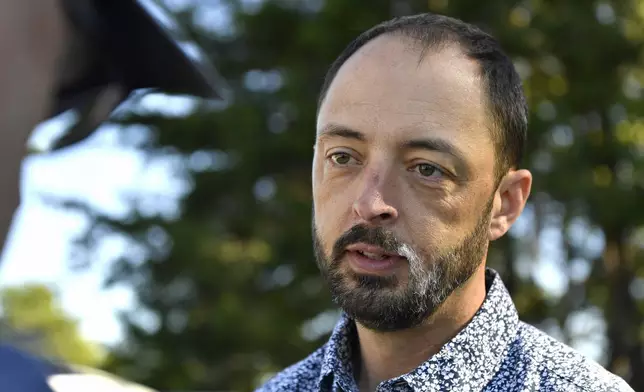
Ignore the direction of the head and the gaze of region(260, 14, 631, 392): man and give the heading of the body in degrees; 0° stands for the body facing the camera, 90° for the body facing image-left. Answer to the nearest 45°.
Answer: approximately 45°
